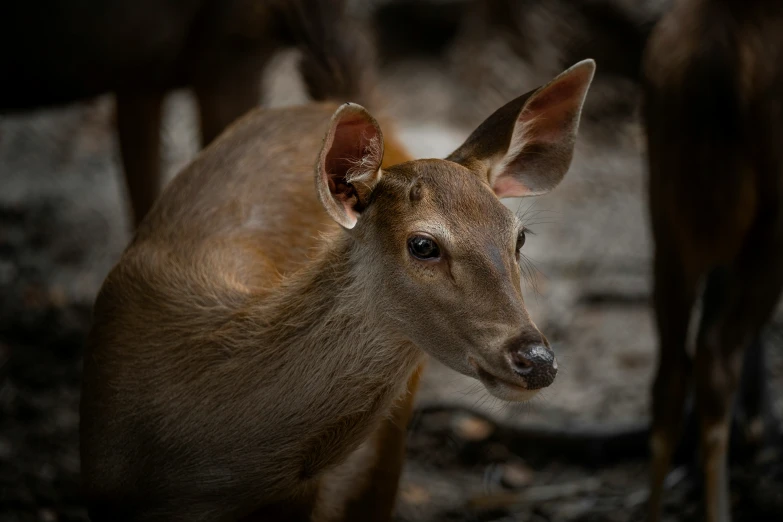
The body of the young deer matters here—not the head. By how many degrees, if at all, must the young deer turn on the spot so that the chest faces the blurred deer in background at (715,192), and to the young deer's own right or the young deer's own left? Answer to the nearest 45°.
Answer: approximately 90° to the young deer's own left

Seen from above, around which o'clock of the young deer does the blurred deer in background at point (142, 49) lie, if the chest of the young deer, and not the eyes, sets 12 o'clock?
The blurred deer in background is roughly at 7 o'clock from the young deer.
